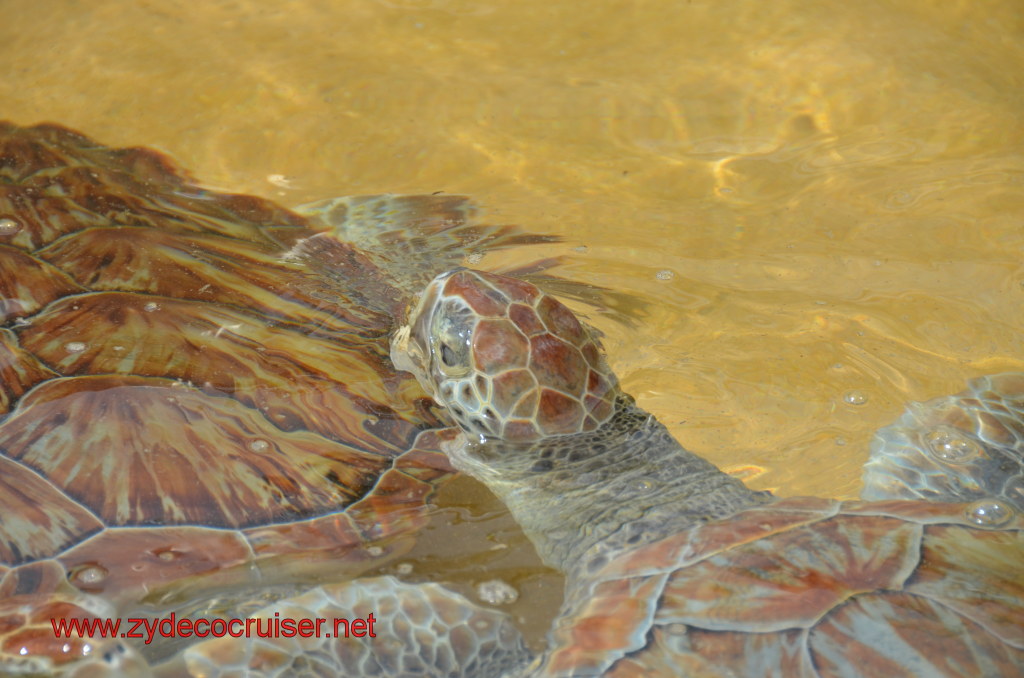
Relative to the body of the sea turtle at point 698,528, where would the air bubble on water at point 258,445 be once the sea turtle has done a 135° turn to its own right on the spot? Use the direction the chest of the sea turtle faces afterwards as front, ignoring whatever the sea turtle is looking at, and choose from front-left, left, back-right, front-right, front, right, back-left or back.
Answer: back

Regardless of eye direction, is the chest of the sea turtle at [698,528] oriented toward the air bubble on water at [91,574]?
no

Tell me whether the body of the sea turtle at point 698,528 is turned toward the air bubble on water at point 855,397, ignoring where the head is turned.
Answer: no

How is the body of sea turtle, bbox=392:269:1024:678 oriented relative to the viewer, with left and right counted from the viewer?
facing away from the viewer and to the left of the viewer
